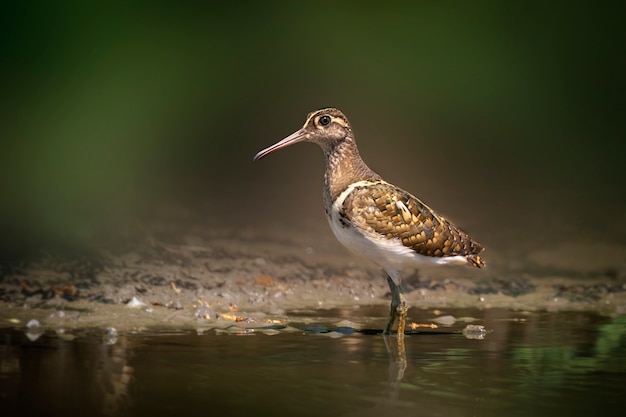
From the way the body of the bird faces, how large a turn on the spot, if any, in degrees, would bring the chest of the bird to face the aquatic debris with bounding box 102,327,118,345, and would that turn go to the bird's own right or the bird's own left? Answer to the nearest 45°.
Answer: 0° — it already faces it

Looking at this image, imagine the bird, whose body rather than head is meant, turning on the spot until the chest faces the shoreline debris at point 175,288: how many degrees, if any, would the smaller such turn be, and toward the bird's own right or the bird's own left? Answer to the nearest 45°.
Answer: approximately 45° to the bird's own right

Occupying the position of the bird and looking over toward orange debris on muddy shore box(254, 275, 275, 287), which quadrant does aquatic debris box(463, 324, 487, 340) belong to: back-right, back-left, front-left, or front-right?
back-right

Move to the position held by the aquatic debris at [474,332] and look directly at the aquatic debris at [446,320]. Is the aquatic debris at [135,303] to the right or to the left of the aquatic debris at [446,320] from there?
left

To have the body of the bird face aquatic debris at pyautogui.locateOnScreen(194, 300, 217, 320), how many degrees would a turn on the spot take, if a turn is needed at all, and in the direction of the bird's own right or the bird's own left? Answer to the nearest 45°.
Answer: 0° — it already faces it

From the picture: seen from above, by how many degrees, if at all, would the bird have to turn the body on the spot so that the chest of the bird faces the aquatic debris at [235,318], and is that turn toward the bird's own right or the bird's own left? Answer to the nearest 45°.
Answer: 0° — it already faces it

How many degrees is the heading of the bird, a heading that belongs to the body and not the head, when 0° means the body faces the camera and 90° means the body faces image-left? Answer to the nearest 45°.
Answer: approximately 90°
